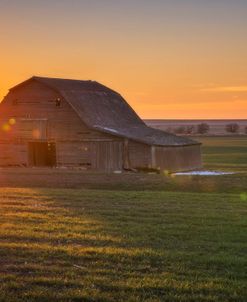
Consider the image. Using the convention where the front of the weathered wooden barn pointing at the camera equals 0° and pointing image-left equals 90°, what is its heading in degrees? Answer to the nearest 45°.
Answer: approximately 45°
